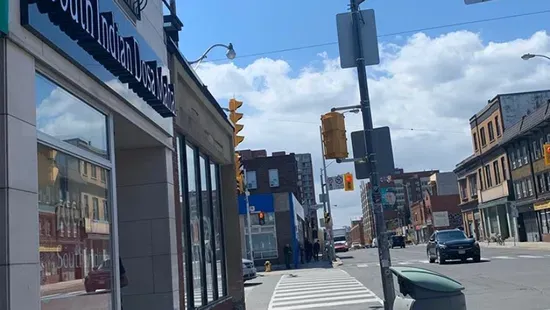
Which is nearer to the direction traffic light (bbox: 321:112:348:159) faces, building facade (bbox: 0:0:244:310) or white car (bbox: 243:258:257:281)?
the white car

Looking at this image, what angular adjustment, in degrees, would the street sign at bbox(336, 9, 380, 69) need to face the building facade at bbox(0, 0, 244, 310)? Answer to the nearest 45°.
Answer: approximately 135° to its left

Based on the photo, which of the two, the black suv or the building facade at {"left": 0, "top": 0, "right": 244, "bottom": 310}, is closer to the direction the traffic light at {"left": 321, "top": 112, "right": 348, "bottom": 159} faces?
the black suv

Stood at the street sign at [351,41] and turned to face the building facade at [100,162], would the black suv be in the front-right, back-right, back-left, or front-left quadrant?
back-right

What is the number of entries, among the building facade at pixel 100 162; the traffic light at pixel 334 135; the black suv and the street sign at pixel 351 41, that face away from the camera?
2

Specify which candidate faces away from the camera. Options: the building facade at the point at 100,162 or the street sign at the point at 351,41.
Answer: the street sign

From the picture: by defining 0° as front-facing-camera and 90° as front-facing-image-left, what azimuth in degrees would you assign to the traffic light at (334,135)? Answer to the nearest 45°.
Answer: approximately 180°

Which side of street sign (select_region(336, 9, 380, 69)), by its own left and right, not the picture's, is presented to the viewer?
back

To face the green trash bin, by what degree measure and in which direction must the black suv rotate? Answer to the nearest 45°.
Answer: approximately 45° to its right

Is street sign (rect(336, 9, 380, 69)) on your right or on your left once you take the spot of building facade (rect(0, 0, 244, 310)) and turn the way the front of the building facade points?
on your left

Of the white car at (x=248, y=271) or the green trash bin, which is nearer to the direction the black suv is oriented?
the green trash bin

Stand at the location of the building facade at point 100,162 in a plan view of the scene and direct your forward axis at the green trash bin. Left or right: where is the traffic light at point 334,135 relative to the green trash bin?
left

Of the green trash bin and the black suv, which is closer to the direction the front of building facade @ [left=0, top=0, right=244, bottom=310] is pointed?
the green trash bin

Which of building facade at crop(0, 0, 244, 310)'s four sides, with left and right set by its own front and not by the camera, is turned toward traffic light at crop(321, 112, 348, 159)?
left
